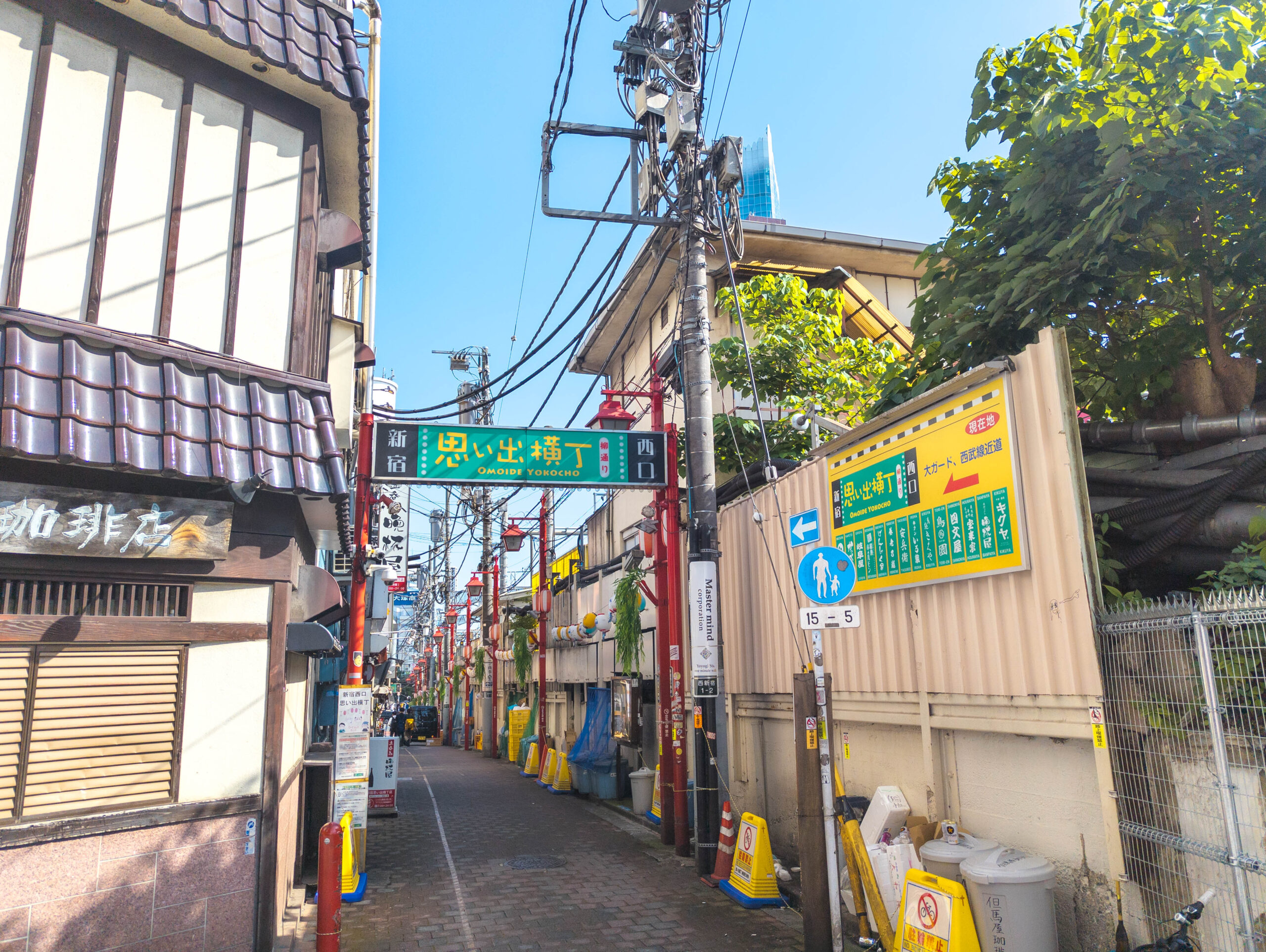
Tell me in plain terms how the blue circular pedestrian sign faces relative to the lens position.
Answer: facing the viewer

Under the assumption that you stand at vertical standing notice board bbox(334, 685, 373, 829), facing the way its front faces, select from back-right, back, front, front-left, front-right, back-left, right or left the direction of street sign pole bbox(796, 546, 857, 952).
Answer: front-left

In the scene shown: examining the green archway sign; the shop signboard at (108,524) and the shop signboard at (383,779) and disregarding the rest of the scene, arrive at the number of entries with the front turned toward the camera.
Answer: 3

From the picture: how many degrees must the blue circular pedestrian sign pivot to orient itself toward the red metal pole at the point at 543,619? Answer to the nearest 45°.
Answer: approximately 135° to its right

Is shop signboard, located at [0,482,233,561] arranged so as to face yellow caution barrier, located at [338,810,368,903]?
no

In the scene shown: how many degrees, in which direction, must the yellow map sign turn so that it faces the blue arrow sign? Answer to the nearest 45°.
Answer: approximately 90° to its right

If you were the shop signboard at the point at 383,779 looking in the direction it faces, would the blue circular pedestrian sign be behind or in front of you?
in front

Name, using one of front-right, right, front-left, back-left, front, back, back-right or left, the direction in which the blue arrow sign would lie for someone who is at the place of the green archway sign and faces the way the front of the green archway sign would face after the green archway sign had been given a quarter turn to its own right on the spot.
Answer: back-left

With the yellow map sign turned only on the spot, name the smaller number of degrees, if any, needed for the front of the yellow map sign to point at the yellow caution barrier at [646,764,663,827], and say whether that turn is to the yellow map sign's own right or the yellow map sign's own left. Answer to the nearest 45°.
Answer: approximately 90° to the yellow map sign's own right

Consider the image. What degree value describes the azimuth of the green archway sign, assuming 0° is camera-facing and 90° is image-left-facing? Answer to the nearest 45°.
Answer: approximately 0°

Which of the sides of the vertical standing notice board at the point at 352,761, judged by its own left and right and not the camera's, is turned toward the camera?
front

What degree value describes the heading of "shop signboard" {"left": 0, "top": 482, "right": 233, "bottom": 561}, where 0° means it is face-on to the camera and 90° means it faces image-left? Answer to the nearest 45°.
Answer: approximately 0°

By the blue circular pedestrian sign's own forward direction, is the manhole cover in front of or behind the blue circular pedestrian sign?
behind

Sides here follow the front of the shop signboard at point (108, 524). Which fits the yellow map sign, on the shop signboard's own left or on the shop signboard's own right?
on the shop signboard's own left

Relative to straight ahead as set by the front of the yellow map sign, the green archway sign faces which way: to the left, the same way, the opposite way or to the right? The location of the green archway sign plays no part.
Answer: to the left

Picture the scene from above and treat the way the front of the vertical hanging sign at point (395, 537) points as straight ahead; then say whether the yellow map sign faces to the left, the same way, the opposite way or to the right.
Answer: to the right

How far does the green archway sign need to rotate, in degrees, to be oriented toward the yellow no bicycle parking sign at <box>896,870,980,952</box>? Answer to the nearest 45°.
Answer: approximately 45° to its left

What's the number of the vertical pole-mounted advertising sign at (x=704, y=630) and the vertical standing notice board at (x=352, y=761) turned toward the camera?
2

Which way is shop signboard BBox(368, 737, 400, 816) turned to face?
toward the camera
